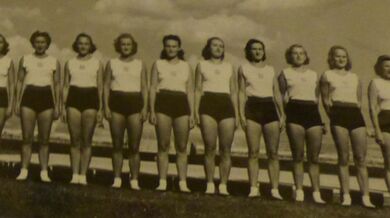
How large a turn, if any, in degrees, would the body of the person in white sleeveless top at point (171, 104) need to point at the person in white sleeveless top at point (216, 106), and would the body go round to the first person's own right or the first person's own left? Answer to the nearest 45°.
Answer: approximately 90° to the first person's own left

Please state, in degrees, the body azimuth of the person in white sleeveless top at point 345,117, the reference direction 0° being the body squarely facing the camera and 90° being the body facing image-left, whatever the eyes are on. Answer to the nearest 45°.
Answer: approximately 0°

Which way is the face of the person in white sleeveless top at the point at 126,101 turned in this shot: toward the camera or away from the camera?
toward the camera

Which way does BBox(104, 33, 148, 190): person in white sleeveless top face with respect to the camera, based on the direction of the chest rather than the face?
toward the camera

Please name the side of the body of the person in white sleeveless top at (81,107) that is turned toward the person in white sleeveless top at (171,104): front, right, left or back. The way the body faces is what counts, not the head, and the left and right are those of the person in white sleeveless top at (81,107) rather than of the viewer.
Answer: left

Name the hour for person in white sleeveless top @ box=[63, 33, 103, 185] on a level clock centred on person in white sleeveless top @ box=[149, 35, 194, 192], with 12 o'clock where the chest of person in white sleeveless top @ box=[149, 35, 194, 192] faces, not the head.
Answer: person in white sleeveless top @ box=[63, 33, 103, 185] is roughly at 3 o'clock from person in white sleeveless top @ box=[149, 35, 194, 192].

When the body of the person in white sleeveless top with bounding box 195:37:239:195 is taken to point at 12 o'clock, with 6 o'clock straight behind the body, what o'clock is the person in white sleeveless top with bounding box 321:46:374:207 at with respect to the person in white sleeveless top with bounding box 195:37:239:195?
the person in white sleeveless top with bounding box 321:46:374:207 is roughly at 9 o'clock from the person in white sleeveless top with bounding box 195:37:239:195.

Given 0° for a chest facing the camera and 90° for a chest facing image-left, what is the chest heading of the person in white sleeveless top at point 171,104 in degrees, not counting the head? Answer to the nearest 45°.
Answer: approximately 0°

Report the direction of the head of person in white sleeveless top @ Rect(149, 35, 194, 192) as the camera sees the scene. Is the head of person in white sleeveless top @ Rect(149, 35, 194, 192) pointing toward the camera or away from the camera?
toward the camera

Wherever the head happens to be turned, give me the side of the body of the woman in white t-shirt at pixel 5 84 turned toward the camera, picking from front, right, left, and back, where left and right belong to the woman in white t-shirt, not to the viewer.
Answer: front
